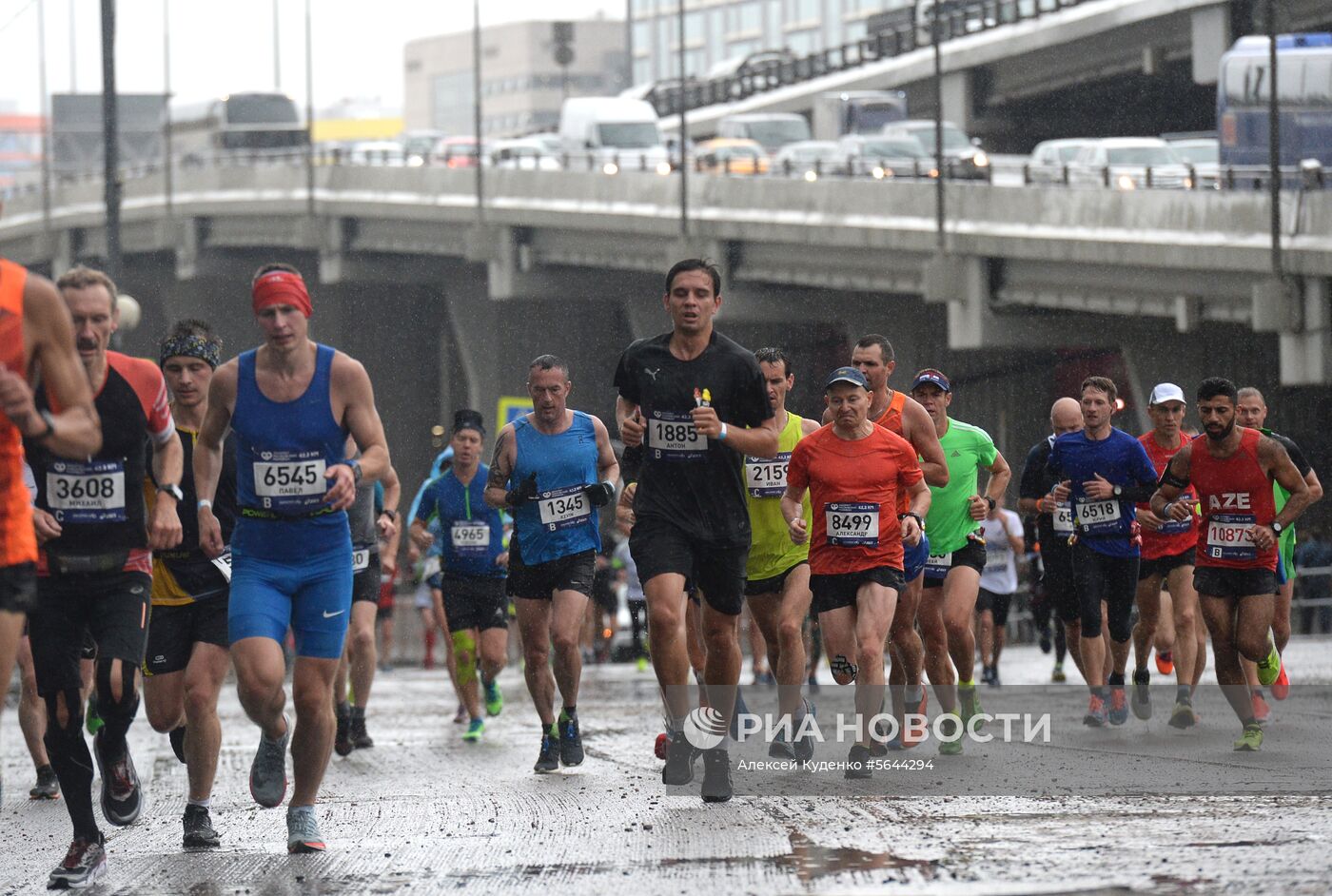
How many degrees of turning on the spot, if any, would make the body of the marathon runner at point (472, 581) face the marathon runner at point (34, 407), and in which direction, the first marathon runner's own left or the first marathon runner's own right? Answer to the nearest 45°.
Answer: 0° — they already face them

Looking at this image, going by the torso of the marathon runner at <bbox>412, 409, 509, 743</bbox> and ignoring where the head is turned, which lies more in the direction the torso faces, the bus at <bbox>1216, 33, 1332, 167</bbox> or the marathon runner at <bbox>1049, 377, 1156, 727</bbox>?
the marathon runner

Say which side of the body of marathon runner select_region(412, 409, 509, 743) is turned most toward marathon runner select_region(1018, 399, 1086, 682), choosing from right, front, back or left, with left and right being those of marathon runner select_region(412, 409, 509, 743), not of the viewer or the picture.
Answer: left

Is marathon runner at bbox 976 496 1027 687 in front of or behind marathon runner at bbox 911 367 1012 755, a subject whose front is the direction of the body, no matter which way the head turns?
behind

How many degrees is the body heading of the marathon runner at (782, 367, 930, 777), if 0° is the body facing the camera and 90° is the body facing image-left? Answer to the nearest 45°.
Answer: approximately 0°

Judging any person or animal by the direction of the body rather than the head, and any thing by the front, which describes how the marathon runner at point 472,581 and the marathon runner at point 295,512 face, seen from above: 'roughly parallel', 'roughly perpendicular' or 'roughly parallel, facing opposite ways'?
roughly parallel

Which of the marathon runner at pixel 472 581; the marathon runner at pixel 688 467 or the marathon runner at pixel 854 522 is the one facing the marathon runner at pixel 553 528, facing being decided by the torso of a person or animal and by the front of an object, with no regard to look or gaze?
the marathon runner at pixel 472 581

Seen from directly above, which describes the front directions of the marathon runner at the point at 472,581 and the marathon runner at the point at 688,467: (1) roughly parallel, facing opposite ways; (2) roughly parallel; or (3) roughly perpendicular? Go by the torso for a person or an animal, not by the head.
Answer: roughly parallel

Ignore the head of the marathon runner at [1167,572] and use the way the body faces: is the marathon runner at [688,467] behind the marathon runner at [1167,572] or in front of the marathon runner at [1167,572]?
in front

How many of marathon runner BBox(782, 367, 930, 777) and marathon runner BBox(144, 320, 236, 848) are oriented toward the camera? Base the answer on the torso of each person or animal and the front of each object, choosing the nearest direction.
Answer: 2

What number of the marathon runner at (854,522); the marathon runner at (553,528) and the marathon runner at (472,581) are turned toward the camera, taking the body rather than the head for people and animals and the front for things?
3

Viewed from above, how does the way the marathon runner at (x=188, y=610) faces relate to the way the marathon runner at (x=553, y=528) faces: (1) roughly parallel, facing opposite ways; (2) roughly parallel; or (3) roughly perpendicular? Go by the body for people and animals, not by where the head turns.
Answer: roughly parallel

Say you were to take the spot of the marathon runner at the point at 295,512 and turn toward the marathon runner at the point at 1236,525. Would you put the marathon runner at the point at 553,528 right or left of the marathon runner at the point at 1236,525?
left

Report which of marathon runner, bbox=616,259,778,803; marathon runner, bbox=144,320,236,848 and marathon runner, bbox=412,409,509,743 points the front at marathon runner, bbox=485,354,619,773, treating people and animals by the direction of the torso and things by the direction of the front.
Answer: marathon runner, bbox=412,409,509,743

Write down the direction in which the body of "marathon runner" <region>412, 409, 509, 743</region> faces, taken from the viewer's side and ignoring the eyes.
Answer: toward the camera

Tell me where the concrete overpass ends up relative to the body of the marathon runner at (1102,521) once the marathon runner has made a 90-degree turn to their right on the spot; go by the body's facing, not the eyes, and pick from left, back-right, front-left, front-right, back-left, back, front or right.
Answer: right

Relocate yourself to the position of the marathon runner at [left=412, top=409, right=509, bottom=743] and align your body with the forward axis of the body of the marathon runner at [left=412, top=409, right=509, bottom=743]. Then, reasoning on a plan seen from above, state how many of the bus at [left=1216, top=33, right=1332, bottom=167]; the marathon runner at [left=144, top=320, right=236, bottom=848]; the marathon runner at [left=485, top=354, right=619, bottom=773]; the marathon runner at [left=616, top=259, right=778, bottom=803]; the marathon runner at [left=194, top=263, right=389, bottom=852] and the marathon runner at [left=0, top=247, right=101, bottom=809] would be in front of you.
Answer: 5

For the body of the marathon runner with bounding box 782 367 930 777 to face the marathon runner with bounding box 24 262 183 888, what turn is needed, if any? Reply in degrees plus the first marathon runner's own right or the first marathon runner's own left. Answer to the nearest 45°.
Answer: approximately 45° to the first marathon runner's own right

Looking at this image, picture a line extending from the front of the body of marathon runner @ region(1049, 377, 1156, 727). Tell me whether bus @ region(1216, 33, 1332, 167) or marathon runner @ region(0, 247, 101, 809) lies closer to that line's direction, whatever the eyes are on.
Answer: the marathon runner

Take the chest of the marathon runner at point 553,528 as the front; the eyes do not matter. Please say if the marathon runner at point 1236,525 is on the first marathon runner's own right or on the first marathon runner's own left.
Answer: on the first marathon runner's own left
